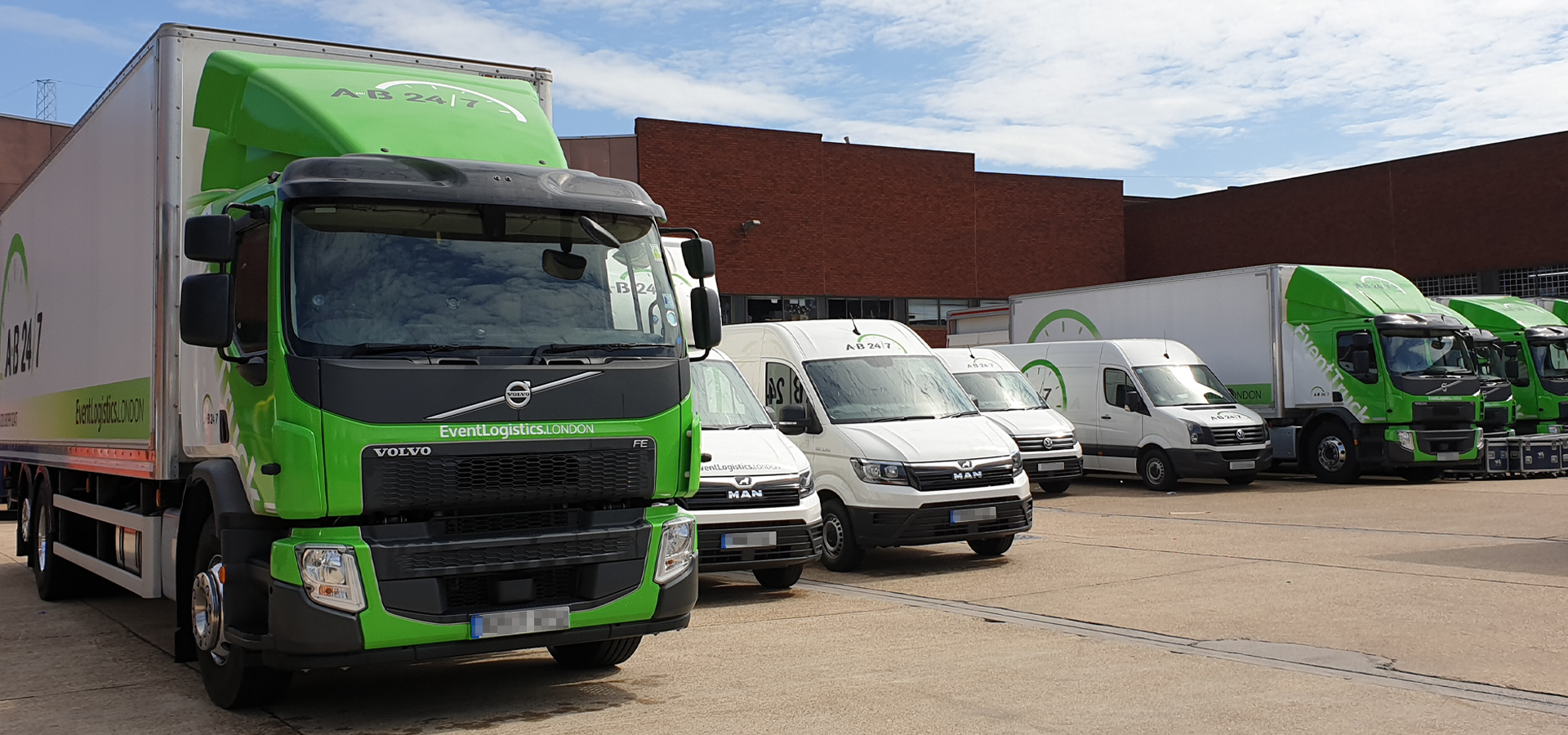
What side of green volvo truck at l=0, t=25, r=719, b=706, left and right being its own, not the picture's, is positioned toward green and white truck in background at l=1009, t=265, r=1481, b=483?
left

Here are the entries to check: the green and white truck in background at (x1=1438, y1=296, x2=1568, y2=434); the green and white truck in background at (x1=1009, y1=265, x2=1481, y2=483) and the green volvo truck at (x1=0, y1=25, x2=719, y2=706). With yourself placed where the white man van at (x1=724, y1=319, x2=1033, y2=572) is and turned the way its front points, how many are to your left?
2

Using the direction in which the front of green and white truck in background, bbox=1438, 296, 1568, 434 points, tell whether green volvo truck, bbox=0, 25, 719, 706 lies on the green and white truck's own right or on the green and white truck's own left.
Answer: on the green and white truck's own right

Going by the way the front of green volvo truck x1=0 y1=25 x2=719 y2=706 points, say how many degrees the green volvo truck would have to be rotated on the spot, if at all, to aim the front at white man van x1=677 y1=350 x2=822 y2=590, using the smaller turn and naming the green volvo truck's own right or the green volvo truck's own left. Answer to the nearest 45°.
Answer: approximately 90° to the green volvo truck's own left

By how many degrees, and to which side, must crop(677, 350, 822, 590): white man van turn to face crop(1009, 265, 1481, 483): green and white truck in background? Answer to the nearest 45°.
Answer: approximately 90° to its left

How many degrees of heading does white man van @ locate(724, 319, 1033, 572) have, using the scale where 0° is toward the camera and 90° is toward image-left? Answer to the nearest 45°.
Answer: approximately 315°

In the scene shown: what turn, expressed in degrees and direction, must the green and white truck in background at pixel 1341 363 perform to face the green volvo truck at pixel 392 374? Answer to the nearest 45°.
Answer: approximately 45° to its right

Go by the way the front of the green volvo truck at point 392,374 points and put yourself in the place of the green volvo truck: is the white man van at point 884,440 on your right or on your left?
on your left

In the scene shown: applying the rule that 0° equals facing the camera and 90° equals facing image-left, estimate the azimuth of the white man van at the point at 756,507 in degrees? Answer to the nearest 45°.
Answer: approximately 315°
